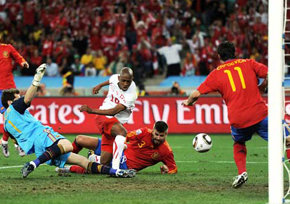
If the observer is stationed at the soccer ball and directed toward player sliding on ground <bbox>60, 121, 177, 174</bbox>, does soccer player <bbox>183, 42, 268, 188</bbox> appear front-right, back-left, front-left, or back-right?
back-left

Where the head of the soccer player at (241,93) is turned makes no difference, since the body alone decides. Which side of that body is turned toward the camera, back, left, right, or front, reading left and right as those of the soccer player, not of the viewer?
back

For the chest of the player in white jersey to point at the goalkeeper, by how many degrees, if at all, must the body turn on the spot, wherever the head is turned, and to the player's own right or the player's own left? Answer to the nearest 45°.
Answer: approximately 45° to the player's own right

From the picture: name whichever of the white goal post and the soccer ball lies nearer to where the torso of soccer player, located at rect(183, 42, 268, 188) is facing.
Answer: the soccer ball

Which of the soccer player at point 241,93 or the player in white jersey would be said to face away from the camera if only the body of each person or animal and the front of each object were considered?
the soccer player

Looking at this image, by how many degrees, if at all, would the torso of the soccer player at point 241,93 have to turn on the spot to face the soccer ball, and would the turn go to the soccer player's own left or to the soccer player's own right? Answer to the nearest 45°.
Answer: approximately 45° to the soccer player's own left

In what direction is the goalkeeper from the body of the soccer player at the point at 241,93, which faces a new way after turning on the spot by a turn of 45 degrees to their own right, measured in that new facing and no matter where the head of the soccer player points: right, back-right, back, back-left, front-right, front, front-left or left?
back-left

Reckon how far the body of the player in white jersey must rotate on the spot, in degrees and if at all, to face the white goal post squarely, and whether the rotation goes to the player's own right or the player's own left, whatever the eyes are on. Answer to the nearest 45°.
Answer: approximately 45° to the player's own left

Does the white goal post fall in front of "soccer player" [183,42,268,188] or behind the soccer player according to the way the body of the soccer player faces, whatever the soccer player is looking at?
behind

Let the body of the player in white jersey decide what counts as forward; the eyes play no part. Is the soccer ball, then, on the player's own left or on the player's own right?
on the player's own left

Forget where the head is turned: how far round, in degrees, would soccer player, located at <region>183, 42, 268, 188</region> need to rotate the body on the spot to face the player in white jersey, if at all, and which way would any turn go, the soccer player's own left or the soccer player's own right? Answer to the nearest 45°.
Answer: approximately 45° to the soccer player's own left

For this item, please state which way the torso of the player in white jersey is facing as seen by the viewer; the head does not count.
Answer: toward the camera

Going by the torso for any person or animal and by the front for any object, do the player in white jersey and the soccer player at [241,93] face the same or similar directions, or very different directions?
very different directions

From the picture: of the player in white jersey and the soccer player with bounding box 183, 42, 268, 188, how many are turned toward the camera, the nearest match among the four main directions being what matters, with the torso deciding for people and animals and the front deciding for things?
1
